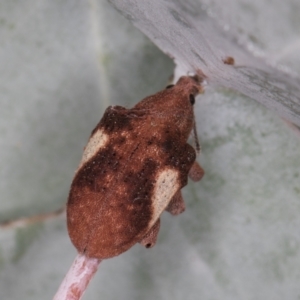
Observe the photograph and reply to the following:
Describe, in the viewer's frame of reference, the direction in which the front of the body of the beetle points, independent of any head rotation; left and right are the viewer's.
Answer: facing away from the viewer and to the right of the viewer
